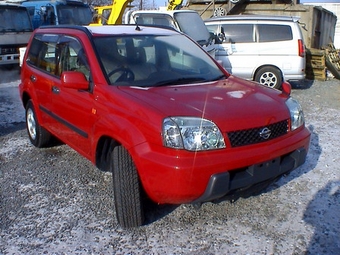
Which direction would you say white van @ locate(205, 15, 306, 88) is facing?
to the viewer's left

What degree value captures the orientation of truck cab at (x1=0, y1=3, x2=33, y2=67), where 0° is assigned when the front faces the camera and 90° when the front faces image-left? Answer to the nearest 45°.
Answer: approximately 315°

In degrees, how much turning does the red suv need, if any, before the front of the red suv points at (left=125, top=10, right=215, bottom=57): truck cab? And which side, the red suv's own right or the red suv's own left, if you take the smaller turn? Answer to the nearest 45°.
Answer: approximately 135° to the red suv's own left

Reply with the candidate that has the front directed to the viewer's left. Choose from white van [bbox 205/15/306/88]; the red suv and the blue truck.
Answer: the white van

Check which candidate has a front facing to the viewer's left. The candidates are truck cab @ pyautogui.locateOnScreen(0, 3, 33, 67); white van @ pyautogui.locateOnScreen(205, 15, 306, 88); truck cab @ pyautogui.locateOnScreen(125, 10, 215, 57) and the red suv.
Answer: the white van

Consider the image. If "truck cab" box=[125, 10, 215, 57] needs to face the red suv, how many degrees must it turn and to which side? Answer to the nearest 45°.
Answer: approximately 45° to its right

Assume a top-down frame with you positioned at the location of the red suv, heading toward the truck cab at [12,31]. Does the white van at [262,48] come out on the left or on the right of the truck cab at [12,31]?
right

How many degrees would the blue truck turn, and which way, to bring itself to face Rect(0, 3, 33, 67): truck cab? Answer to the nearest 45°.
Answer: approximately 90° to its right

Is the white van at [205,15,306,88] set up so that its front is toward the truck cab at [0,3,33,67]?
yes

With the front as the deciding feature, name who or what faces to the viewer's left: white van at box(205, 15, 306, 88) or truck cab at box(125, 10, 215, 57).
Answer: the white van

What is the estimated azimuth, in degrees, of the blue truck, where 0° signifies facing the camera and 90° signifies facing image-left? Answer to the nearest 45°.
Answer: approximately 315°

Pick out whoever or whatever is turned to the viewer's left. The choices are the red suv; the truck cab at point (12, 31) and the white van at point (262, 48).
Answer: the white van
